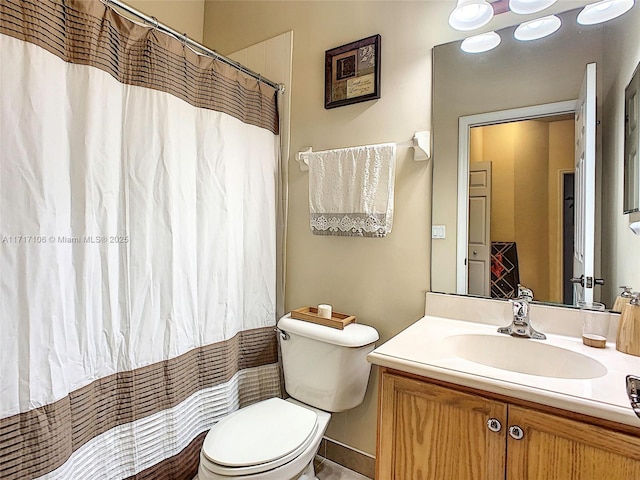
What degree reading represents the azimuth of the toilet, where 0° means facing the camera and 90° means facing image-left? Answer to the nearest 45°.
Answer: approximately 45°

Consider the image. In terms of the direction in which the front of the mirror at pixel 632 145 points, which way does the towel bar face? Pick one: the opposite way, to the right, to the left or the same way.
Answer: to the left

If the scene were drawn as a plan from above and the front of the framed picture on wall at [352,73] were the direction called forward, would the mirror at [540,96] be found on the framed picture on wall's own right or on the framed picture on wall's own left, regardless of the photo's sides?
on the framed picture on wall's own left

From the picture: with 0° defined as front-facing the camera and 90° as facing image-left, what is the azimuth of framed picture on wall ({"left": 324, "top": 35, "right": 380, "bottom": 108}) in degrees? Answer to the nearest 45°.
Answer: approximately 45°

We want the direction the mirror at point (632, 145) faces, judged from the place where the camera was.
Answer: facing to the left of the viewer
